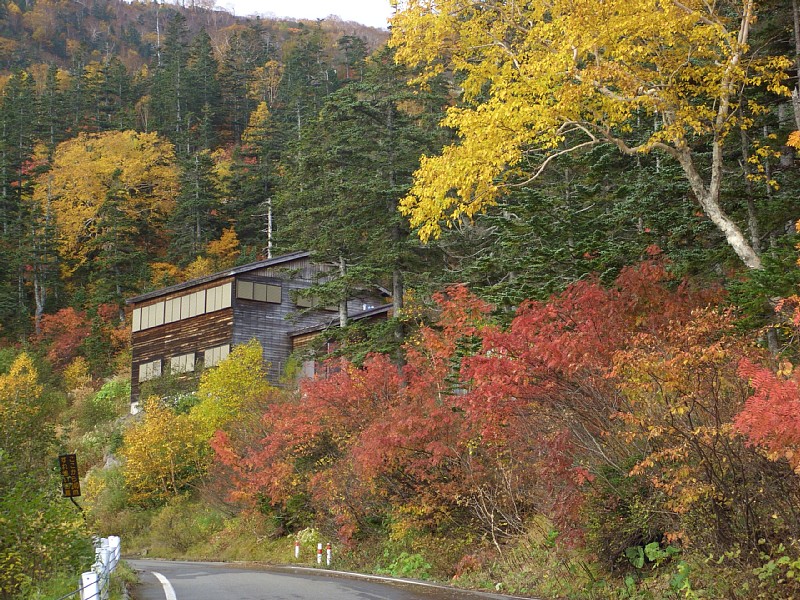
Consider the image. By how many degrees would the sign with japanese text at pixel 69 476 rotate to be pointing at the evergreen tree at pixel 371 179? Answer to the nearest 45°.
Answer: approximately 135° to its left

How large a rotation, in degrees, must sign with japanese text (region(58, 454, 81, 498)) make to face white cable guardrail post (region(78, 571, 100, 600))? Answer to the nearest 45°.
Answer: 0° — it already faces it

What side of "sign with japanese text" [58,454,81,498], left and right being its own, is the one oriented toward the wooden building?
back

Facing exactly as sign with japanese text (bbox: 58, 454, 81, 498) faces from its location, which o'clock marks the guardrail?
The guardrail is roughly at 12 o'clock from the sign with japanese text.

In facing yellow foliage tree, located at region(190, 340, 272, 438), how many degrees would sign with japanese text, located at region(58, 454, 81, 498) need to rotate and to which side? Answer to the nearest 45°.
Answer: approximately 180°

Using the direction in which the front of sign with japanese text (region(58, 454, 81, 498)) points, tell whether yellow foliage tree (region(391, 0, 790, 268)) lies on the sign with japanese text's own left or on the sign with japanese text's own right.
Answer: on the sign with japanese text's own left

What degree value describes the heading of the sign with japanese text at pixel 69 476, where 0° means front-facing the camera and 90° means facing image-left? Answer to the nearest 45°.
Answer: approximately 0°
